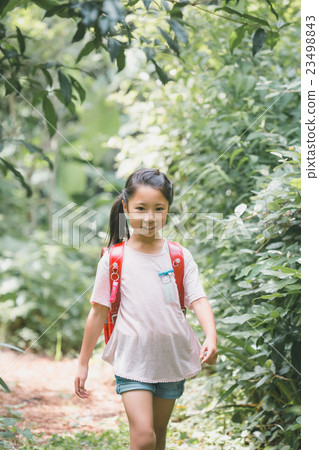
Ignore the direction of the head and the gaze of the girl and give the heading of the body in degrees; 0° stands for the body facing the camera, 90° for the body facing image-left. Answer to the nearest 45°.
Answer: approximately 0°

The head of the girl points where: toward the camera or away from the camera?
toward the camera
